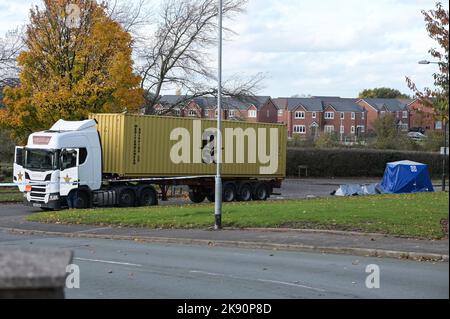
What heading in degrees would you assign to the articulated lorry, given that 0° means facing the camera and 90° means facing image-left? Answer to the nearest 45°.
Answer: approximately 45°

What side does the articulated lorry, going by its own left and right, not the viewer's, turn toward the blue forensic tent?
back

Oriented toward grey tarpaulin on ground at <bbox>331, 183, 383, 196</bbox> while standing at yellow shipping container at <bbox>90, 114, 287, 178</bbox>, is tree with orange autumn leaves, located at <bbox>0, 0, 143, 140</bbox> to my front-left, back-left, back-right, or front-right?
back-left

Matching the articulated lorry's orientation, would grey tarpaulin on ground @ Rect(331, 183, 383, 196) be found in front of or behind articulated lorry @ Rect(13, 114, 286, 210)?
behind
